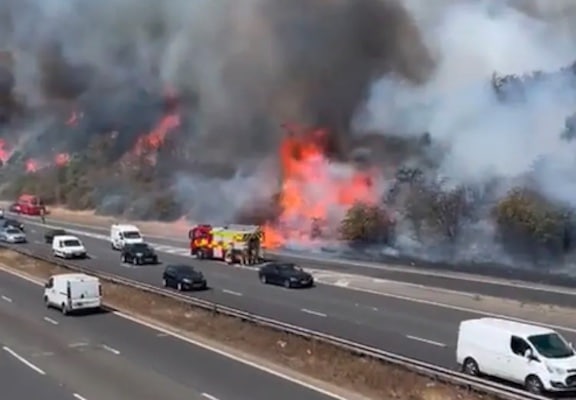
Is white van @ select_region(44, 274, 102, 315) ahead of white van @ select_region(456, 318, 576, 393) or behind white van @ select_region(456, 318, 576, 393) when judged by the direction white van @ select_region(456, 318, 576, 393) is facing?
behind
